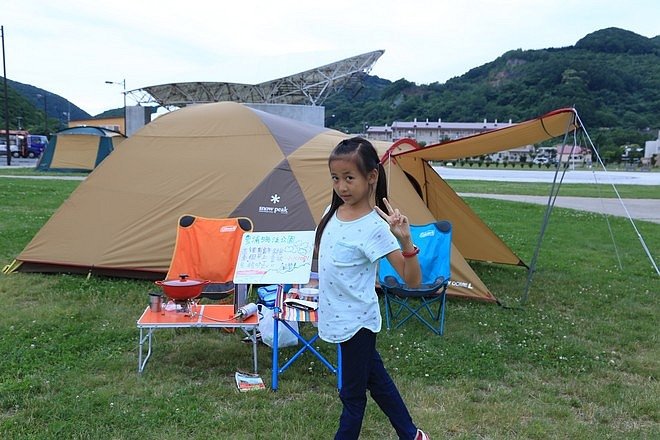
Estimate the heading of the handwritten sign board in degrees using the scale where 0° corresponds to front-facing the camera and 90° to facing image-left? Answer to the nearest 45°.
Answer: approximately 0°

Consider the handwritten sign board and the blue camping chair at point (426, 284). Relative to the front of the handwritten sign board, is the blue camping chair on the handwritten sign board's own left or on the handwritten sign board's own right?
on the handwritten sign board's own left

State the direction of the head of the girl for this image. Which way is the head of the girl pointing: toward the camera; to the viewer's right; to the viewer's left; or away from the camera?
toward the camera

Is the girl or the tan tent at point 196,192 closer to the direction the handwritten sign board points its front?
the girl

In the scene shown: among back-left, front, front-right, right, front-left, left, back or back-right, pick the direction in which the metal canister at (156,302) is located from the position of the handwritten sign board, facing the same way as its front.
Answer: right

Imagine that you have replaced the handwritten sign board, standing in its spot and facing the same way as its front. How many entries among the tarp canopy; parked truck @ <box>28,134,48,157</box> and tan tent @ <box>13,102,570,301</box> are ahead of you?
0

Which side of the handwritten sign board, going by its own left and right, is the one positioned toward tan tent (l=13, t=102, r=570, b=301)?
back

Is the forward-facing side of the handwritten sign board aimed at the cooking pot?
no

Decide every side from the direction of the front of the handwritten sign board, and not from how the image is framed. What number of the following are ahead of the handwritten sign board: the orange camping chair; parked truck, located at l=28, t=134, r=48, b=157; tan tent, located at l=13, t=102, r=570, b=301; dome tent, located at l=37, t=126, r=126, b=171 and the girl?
1

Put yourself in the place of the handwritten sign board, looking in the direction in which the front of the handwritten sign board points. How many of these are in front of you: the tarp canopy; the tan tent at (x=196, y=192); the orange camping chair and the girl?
1

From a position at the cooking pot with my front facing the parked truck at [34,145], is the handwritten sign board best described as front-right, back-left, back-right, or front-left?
back-right

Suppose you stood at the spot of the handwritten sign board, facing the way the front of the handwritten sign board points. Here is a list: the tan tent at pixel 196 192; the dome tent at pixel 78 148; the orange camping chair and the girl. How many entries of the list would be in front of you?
1

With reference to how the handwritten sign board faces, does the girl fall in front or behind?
in front

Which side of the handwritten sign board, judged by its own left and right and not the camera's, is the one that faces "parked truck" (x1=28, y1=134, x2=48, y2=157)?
back

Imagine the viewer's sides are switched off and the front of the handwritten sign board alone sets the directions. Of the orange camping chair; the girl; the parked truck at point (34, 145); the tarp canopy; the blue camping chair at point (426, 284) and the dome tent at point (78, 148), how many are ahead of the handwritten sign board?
1
